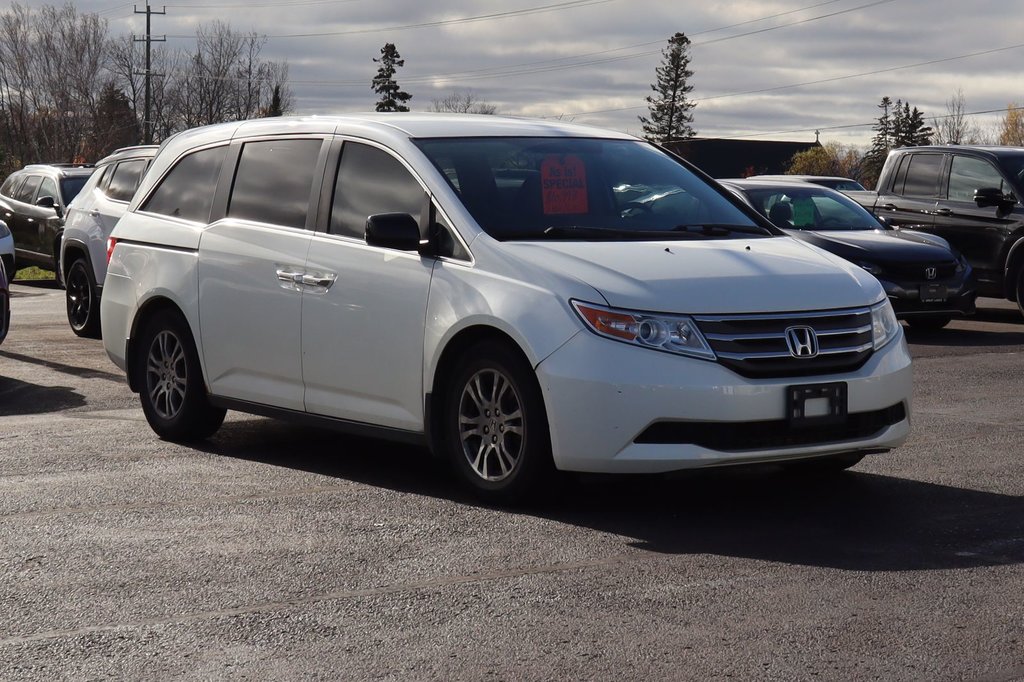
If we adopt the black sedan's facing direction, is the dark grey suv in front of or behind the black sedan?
behind

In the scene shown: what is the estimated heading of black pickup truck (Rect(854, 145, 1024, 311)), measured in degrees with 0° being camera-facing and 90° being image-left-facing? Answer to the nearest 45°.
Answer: approximately 315°

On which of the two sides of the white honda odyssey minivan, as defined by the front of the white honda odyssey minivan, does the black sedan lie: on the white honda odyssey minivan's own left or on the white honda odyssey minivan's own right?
on the white honda odyssey minivan's own left

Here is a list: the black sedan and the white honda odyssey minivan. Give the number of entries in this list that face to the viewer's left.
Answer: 0

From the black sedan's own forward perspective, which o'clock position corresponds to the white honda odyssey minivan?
The white honda odyssey minivan is roughly at 2 o'clock from the black sedan.

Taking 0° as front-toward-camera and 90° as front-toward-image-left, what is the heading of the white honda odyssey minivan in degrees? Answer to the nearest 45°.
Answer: approximately 315°
